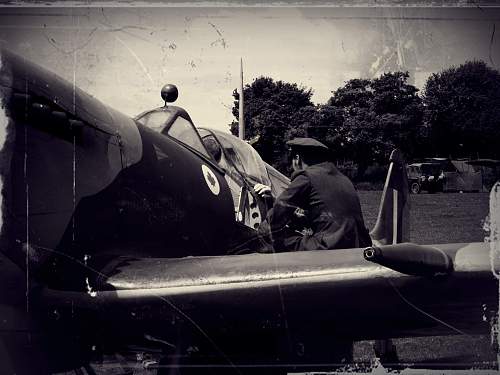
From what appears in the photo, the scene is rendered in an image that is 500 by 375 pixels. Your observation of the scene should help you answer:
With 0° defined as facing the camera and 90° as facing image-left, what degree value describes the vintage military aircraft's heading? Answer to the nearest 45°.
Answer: approximately 45°

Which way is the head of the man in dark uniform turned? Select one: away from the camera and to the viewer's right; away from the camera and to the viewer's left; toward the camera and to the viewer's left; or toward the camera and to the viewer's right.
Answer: away from the camera and to the viewer's left

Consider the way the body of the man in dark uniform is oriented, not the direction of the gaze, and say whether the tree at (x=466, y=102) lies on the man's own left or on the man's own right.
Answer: on the man's own right

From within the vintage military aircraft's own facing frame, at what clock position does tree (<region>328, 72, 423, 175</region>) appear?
The tree is roughly at 5 o'clock from the vintage military aircraft.

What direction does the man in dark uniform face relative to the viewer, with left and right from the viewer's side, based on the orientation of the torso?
facing away from the viewer and to the left of the viewer

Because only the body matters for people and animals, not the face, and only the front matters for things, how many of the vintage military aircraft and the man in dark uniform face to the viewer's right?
0

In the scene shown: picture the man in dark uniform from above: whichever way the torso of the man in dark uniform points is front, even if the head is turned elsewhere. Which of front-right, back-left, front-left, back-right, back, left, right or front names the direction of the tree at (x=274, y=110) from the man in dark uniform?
front-right

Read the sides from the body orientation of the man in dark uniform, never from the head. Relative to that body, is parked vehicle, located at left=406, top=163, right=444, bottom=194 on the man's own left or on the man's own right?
on the man's own right

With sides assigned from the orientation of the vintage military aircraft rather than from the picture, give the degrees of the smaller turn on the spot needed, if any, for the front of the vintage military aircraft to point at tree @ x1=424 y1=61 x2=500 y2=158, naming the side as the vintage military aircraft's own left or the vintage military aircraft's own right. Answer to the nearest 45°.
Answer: approximately 180°

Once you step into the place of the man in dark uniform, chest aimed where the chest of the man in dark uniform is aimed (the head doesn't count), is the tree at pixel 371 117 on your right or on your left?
on your right
